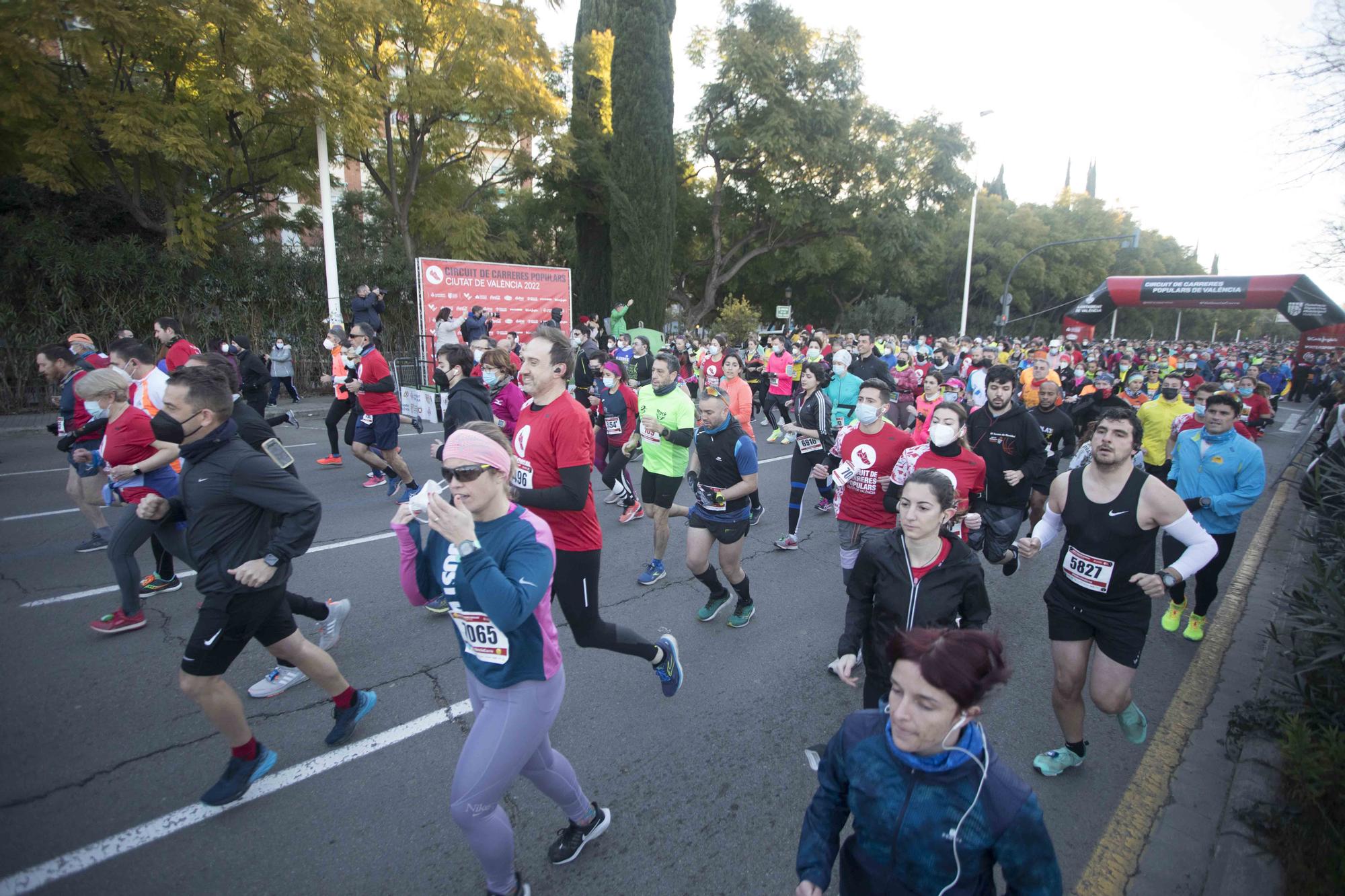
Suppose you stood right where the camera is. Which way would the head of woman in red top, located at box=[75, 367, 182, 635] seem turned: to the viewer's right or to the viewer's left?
to the viewer's left

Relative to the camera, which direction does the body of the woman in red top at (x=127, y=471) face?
to the viewer's left

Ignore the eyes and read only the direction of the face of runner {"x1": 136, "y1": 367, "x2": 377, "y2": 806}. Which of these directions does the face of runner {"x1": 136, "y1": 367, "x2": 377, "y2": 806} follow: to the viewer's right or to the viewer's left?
to the viewer's left

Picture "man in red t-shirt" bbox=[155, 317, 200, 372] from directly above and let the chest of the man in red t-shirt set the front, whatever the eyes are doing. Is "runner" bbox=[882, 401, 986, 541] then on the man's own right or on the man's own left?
on the man's own left

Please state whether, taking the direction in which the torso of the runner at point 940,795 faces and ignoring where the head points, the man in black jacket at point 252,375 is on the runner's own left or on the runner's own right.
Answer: on the runner's own right

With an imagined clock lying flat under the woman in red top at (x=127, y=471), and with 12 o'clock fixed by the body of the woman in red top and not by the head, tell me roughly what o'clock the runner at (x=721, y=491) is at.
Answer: The runner is roughly at 7 o'clock from the woman in red top.

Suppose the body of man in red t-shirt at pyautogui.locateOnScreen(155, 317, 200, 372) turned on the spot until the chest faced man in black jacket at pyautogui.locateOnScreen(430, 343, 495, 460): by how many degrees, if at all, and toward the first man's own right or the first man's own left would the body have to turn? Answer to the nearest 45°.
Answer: approximately 135° to the first man's own left
